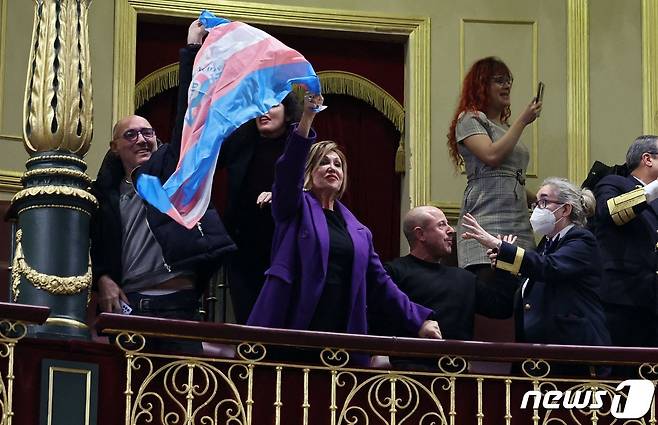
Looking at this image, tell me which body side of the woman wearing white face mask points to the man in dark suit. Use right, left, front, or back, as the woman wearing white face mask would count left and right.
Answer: back

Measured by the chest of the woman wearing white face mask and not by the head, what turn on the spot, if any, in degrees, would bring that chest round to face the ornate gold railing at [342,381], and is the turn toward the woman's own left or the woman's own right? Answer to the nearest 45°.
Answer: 0° — they already face it

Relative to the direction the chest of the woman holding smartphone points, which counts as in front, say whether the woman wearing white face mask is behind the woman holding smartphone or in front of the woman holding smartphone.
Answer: in front

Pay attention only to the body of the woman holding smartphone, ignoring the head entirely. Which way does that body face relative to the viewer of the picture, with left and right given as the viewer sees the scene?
facing the viewer and to the right of the viewer

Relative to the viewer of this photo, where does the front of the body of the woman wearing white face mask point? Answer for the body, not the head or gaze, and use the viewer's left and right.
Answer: facing the viewer and to the left of the viewer

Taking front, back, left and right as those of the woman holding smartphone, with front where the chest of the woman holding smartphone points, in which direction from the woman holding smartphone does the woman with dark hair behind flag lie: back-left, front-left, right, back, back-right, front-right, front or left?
right

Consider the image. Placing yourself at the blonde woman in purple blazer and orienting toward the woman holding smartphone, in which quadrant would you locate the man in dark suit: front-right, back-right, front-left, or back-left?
front-right

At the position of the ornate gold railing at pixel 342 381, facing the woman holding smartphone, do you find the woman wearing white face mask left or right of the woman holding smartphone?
right
